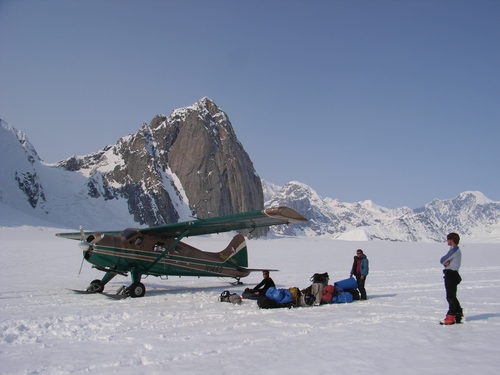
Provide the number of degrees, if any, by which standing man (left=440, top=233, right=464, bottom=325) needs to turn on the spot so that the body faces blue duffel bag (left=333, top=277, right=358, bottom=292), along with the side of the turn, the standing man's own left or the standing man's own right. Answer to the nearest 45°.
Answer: approximately 45° to the standing man's own right

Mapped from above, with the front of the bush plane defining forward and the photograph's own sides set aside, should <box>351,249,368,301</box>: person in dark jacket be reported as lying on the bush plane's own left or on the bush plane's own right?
on the bush plane's own left

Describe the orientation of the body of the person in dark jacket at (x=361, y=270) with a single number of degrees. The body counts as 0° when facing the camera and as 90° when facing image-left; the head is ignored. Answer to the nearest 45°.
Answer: approximately 45°

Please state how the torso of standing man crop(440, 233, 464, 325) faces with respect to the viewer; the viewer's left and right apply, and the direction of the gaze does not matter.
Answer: facing to the left of the viewer
